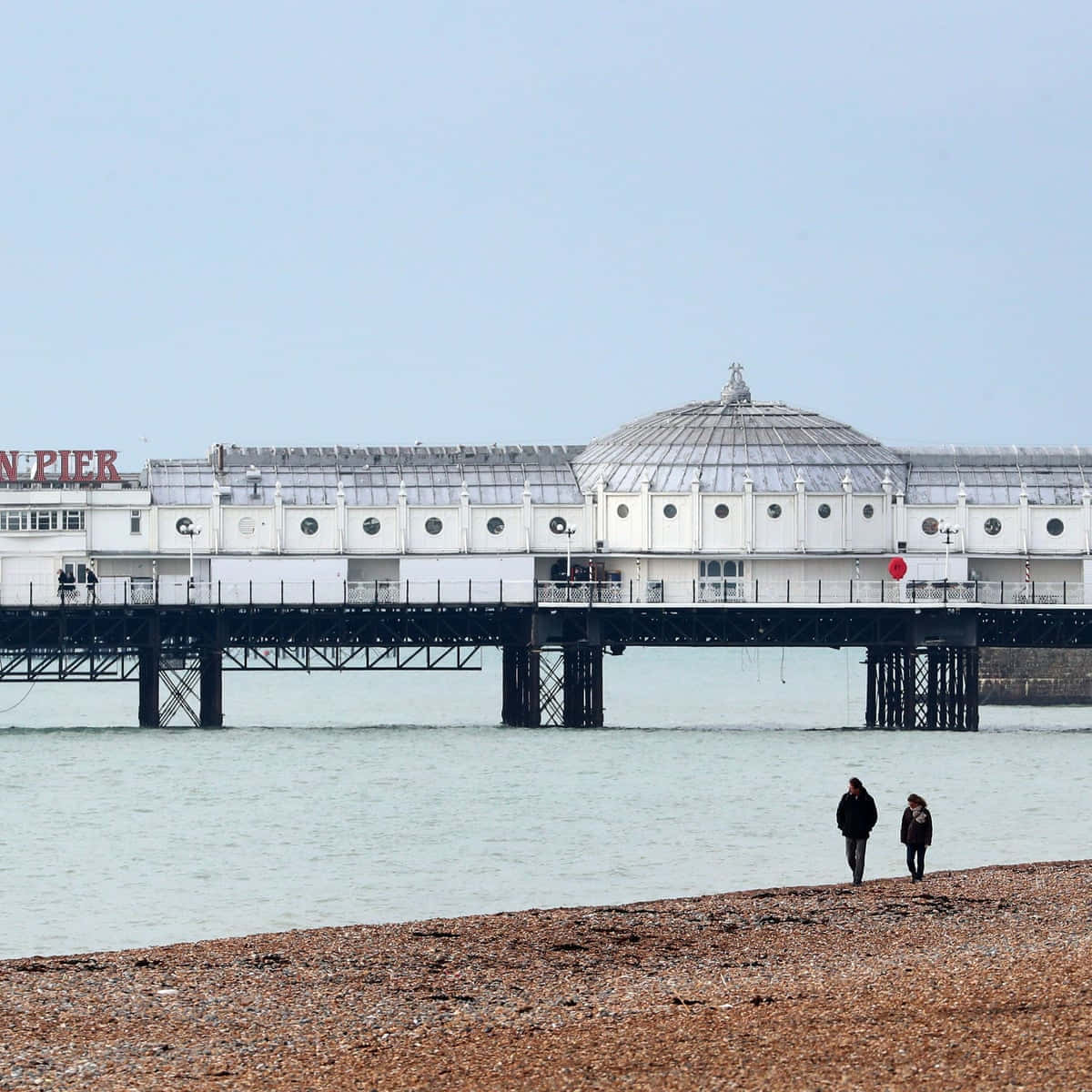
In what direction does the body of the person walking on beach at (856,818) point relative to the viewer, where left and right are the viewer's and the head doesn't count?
facing the viewer

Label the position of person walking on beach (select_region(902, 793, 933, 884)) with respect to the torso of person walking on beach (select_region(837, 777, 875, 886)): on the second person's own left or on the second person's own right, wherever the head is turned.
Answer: on the second person's own left
